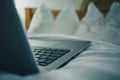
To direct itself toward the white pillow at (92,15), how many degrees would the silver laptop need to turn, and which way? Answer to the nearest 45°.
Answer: approximately 45° to its left

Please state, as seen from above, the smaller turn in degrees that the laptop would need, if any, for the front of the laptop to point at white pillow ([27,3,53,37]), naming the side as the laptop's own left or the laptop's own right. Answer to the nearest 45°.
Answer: approximately 45° to the laptop's own left

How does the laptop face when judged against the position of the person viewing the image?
facing away from the viewer and to the right of the viewer
